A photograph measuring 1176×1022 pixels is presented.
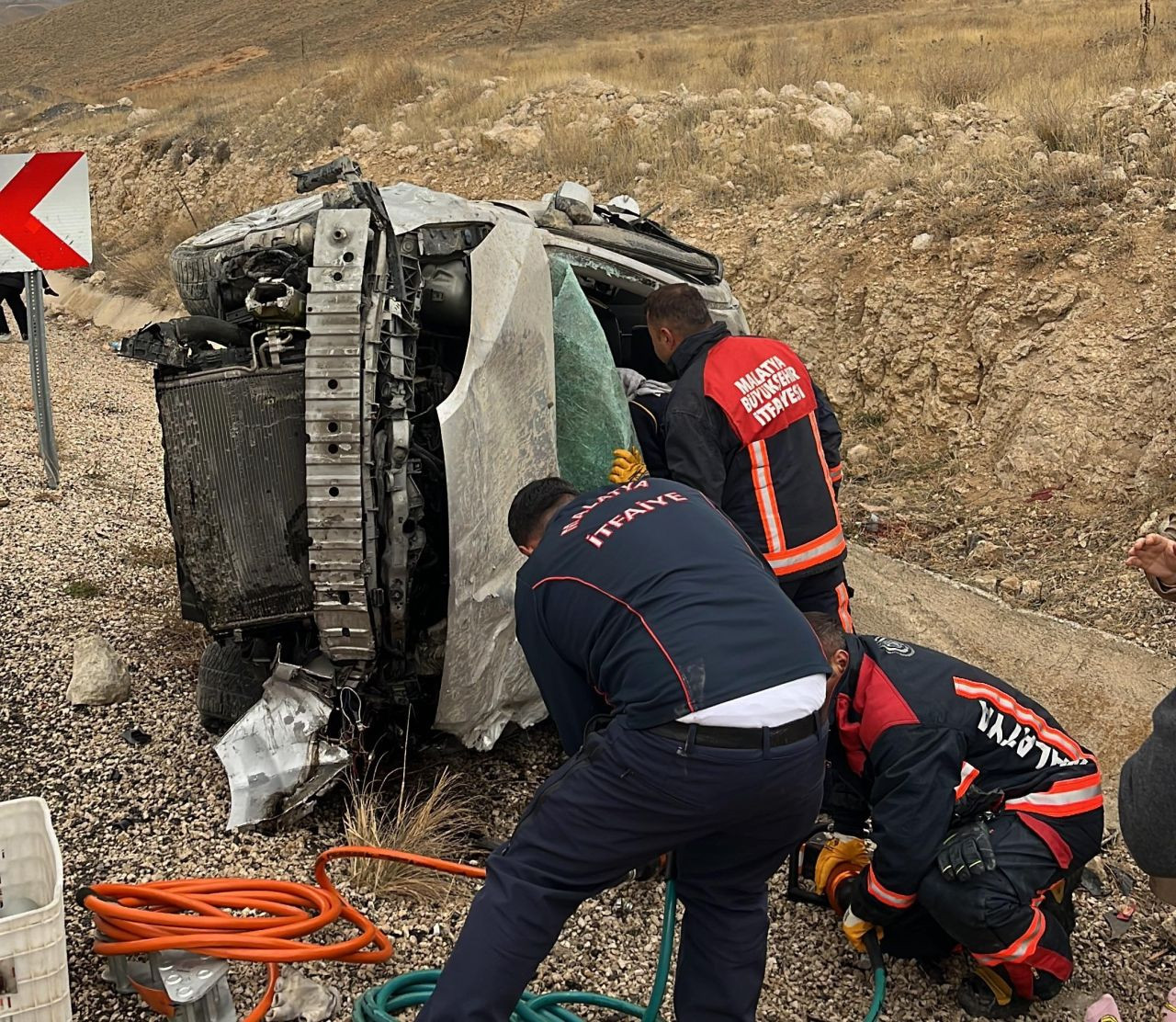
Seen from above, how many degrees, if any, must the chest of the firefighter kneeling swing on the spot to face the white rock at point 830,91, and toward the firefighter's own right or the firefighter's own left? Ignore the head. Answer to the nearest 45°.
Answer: approximately 90° to the firefighter's own right

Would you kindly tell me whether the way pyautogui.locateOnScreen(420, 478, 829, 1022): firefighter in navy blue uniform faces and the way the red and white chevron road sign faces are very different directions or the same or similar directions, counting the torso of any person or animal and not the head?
very different directions

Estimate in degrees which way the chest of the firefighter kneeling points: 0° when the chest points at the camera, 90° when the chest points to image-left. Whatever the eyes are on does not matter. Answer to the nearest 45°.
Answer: approximately 90°

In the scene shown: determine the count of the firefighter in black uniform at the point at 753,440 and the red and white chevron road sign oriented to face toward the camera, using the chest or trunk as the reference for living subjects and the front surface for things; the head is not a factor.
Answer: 1

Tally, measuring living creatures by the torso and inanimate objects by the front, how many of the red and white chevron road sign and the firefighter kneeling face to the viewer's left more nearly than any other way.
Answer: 1

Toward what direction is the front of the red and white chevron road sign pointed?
toward the camera

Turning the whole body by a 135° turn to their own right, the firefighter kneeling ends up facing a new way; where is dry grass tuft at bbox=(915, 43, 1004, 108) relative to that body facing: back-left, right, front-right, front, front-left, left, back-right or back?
front-left

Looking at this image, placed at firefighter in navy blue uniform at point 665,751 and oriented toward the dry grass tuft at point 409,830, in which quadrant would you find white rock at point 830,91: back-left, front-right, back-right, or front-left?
front-right

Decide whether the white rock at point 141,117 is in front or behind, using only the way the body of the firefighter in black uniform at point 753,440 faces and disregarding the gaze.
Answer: in front

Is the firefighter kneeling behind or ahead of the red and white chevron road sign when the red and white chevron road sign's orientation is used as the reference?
ahead

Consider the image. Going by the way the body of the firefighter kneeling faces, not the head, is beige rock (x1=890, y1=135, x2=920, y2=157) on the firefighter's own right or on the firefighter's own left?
on the firefighter's own right

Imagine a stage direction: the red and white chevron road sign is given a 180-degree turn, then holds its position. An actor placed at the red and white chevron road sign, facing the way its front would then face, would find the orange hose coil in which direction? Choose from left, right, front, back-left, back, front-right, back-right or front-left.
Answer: back

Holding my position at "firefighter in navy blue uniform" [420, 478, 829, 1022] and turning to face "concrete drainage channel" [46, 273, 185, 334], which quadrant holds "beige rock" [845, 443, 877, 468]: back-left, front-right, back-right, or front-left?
front-right

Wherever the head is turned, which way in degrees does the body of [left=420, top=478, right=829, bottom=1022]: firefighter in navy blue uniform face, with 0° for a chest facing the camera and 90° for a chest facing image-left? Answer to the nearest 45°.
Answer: approximately 135°

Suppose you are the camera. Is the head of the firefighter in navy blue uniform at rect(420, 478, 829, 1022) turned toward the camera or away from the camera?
away from the camera

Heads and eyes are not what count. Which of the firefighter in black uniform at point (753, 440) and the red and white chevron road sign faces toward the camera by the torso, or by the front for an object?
the red and white chevron road sign

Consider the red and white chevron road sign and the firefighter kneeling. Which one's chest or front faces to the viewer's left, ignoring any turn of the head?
the firefighter kneeling

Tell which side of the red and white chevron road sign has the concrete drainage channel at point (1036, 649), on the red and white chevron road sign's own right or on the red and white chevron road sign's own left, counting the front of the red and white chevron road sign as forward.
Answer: on the red and white chevron road sign's own left

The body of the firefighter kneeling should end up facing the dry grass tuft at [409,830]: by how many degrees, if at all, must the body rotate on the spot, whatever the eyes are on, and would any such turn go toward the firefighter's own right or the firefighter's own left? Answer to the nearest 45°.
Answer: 0° — they already face it
